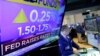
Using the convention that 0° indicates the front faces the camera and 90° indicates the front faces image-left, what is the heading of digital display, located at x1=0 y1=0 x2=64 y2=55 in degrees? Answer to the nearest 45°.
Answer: approximately 315°
